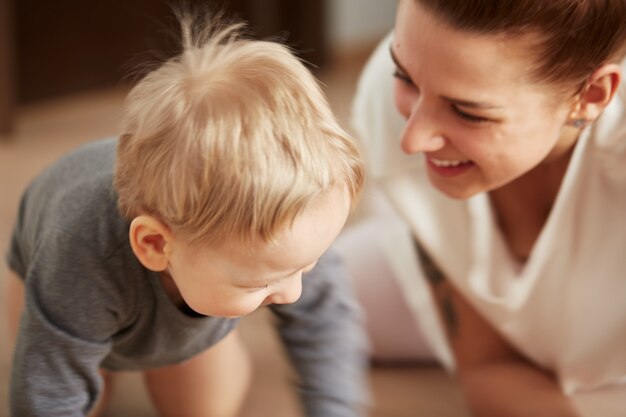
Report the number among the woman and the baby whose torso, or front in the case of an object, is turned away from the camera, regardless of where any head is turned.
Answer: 0

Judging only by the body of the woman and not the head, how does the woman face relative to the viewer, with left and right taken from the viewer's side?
facing the viewer and to the left of the viewer

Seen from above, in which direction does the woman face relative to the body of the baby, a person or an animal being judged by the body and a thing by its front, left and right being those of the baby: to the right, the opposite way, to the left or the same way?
to the right

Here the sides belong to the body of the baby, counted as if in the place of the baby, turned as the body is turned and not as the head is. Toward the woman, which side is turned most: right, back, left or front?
left

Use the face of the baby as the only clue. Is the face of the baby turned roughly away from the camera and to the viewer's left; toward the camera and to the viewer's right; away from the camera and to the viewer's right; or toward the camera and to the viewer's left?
toward the camera and to the viewer's right

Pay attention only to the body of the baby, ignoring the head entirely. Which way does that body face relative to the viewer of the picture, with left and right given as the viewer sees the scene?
facing the viewer and to the right of the viewer

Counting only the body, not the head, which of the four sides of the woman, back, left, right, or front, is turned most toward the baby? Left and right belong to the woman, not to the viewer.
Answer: front

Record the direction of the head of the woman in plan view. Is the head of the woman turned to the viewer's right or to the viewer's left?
to the viewer's left
